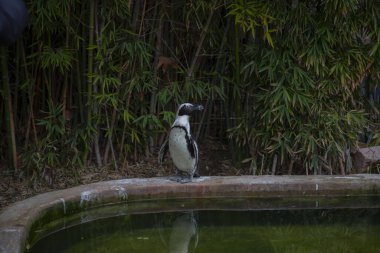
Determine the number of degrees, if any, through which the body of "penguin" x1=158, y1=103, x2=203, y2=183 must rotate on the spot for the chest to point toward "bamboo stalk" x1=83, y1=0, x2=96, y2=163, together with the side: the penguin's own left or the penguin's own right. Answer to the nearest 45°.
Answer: approximately 90° to the penguin's own right
